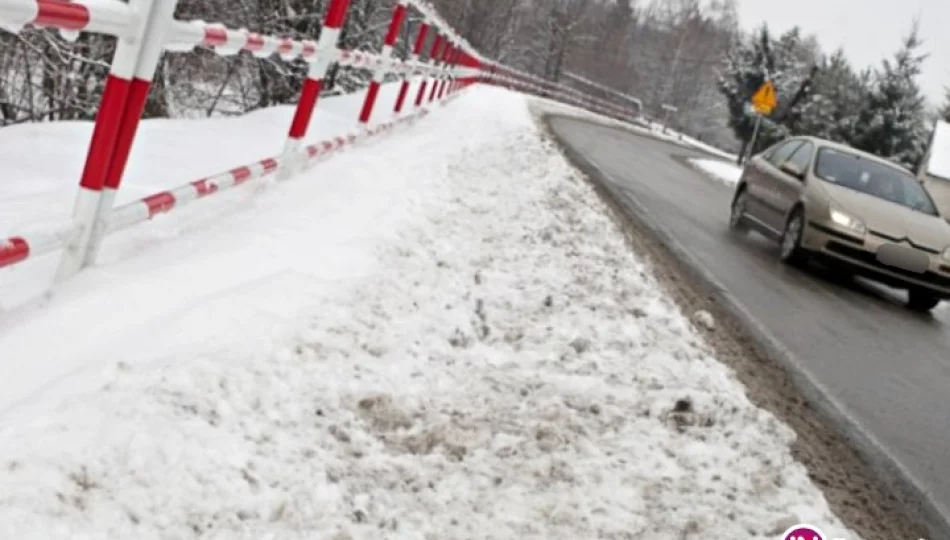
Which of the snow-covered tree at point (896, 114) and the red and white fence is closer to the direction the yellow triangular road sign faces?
the red and white fence

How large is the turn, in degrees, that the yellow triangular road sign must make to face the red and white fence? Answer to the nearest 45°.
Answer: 0° — it already faces it

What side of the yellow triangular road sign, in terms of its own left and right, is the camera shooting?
front

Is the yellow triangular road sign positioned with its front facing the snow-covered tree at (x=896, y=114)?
no
